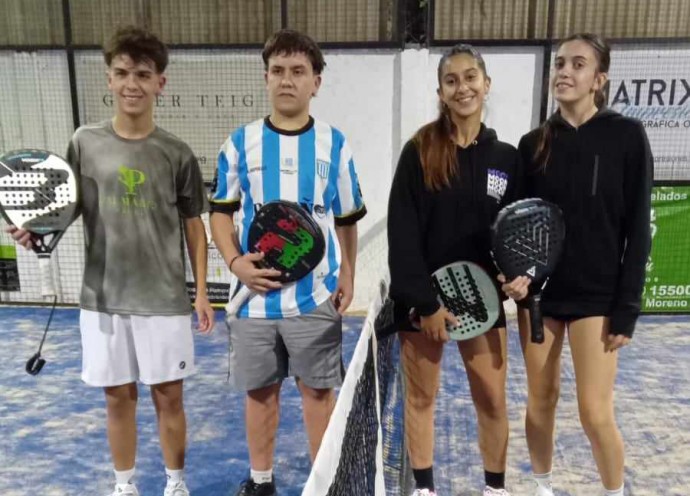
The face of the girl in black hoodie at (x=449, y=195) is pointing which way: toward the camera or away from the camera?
toward the camera

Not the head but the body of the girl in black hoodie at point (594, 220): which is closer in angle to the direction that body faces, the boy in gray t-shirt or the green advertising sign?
the boy in gray t-shirt

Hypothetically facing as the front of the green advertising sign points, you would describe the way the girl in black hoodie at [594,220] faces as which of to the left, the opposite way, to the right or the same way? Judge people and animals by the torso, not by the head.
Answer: the same way

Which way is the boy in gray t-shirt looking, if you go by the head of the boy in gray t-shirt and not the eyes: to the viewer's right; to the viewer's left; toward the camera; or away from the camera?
toward the camera

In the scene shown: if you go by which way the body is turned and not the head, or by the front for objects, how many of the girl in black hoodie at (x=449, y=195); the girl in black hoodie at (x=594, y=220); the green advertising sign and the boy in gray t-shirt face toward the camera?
4

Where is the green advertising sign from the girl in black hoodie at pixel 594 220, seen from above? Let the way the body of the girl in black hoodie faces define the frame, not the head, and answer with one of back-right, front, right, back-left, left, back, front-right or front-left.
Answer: back

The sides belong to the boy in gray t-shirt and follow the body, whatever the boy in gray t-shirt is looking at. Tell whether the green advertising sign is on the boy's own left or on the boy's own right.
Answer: on the boy's own left

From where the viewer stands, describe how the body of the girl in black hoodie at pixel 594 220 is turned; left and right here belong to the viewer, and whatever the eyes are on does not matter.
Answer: facing the viewer

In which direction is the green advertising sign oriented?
toward the camera
